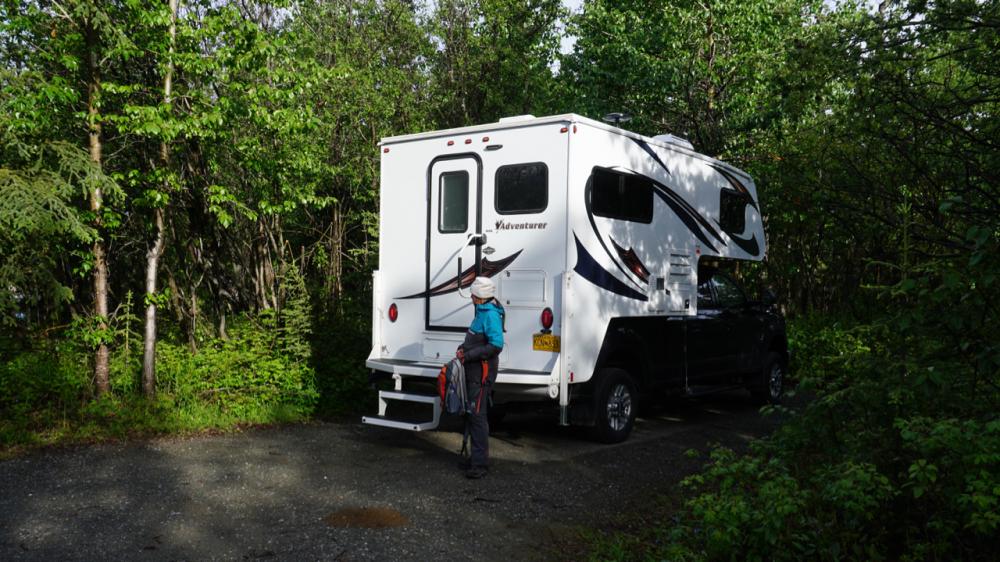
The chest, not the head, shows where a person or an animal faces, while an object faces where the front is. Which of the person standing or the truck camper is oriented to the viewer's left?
the person standing

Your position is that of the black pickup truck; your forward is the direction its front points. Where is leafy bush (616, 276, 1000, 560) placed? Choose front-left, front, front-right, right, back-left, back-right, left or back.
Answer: back-right

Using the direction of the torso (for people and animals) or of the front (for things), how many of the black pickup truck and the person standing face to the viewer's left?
1

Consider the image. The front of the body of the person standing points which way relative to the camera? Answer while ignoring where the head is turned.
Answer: to the viewer's left

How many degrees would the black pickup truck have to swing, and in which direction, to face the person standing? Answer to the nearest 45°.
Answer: approximately 180°

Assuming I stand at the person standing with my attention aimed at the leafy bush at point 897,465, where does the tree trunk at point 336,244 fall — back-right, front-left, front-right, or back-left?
back-left

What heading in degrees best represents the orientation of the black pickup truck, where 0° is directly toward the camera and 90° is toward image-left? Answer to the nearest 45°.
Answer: approximately 225°

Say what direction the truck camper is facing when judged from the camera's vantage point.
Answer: facing away from the viewer and to the right of the viewer

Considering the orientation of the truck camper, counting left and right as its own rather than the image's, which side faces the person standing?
back

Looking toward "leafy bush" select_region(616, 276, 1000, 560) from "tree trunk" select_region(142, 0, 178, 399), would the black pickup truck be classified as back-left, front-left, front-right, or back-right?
front-left

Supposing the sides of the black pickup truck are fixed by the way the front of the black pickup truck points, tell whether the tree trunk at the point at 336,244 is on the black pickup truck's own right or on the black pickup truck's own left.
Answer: on the black pickup truck's own left
